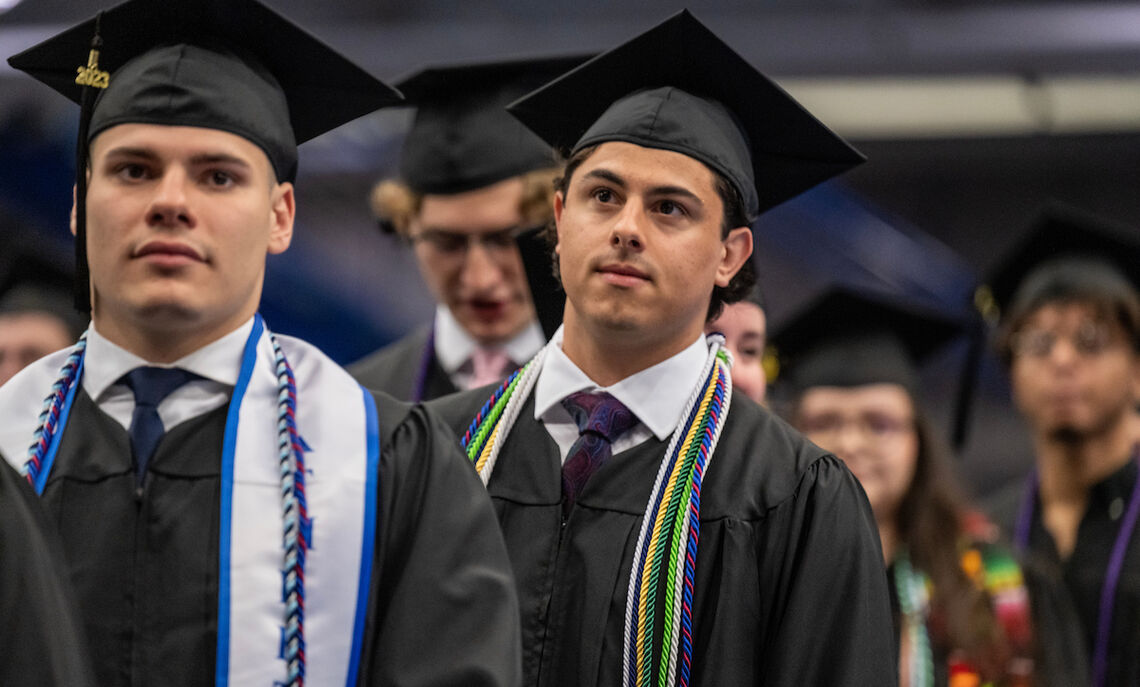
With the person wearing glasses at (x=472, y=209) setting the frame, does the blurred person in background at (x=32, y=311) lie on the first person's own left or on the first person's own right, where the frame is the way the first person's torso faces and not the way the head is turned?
on the first person's own right

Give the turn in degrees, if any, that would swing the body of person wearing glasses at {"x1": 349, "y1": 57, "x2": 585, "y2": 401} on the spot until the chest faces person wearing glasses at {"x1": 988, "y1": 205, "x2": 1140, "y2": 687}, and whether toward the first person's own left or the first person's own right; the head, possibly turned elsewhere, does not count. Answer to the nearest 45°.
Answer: approximately 90° to the first person's own left

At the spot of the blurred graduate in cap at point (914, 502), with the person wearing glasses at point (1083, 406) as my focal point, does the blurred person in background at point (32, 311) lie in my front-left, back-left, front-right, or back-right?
back-left

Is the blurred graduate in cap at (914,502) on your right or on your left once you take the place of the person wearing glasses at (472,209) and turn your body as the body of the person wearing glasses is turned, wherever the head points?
on your left

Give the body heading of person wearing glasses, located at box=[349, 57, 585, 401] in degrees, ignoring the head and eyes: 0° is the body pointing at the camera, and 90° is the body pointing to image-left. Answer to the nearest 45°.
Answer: approximately 0°
